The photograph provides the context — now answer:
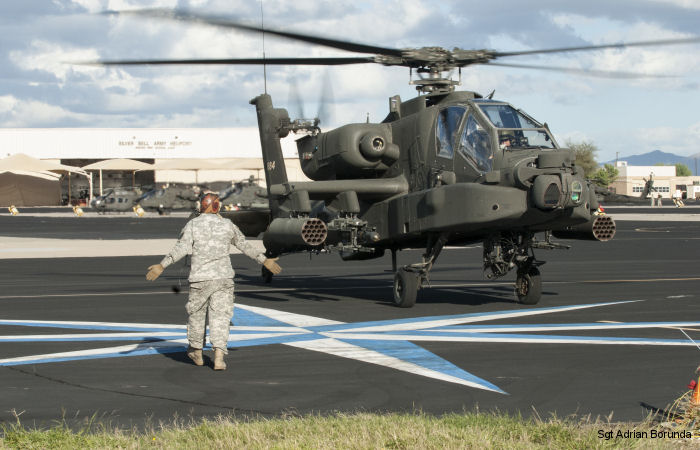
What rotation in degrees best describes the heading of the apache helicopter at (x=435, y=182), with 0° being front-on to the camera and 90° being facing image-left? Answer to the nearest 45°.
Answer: approximately 315°

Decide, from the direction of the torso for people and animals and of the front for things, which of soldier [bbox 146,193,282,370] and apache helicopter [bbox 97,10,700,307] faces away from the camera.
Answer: the soldier

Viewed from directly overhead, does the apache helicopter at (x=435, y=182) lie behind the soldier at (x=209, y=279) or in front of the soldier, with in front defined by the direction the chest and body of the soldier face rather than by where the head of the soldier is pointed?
in front

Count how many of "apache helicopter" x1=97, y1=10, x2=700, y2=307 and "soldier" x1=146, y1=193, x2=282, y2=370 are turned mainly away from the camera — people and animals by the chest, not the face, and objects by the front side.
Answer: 1

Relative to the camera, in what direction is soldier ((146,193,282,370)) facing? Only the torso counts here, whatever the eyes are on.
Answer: away from the camera

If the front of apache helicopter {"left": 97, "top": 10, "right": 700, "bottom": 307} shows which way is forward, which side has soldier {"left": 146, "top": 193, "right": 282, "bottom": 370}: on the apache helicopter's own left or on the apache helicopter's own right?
on the apache helicopter's own right
